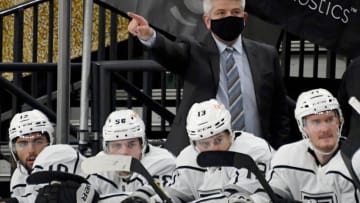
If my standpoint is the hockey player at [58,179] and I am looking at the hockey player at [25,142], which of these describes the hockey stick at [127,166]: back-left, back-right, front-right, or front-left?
back-right

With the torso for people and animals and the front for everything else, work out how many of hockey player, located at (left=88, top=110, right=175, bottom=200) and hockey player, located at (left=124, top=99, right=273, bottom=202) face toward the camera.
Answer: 2

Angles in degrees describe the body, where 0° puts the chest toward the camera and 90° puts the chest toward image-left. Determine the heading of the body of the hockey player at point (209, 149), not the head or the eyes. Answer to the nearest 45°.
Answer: approximately 0°

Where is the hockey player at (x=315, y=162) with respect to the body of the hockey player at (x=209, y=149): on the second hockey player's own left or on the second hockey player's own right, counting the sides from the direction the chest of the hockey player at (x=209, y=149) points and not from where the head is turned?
on the second hockey player's own left

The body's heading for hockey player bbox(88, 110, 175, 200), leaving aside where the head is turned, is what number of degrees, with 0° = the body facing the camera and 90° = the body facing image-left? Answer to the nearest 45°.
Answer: approximately 0°

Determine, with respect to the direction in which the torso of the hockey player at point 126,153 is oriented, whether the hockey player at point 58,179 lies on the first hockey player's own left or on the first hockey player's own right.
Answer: on the first hockey player's own right
